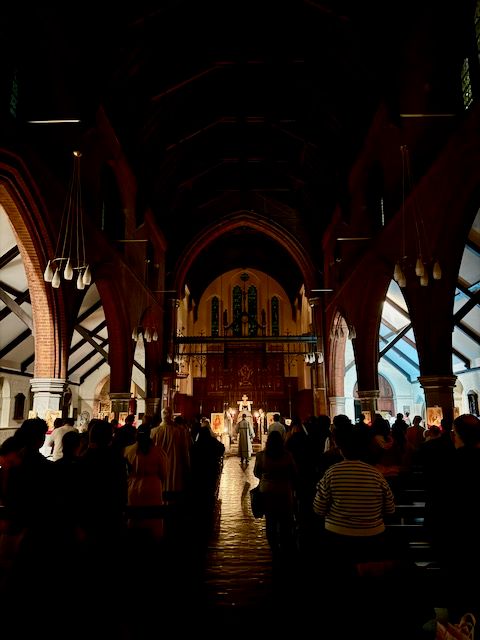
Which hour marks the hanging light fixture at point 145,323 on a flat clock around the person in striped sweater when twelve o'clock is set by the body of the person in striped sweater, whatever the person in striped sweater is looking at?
The hanging light fixture is roughly at 11 o'clock from the person in striped sweater.

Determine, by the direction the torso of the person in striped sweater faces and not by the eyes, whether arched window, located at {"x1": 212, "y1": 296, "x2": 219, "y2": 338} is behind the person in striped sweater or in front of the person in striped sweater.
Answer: in front

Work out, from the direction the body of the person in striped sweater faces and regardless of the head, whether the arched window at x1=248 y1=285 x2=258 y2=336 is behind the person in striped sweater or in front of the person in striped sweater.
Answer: in front

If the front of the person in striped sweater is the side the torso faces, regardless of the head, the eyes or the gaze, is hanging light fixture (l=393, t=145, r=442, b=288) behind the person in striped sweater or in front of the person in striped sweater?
in front

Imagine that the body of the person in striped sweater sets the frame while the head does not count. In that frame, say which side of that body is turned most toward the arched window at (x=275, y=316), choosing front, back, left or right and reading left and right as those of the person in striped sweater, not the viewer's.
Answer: front

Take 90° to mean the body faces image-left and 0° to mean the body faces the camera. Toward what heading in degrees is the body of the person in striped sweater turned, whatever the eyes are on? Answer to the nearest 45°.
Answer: approximately 180°

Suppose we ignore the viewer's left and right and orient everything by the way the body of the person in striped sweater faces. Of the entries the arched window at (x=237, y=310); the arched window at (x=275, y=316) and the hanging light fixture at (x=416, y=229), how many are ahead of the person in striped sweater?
3

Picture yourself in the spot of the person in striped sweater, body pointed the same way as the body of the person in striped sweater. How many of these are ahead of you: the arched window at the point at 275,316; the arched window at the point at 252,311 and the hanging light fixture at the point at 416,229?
3

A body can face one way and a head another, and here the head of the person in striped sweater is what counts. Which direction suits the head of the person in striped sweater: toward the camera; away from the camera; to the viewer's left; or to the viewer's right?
away from the camera
